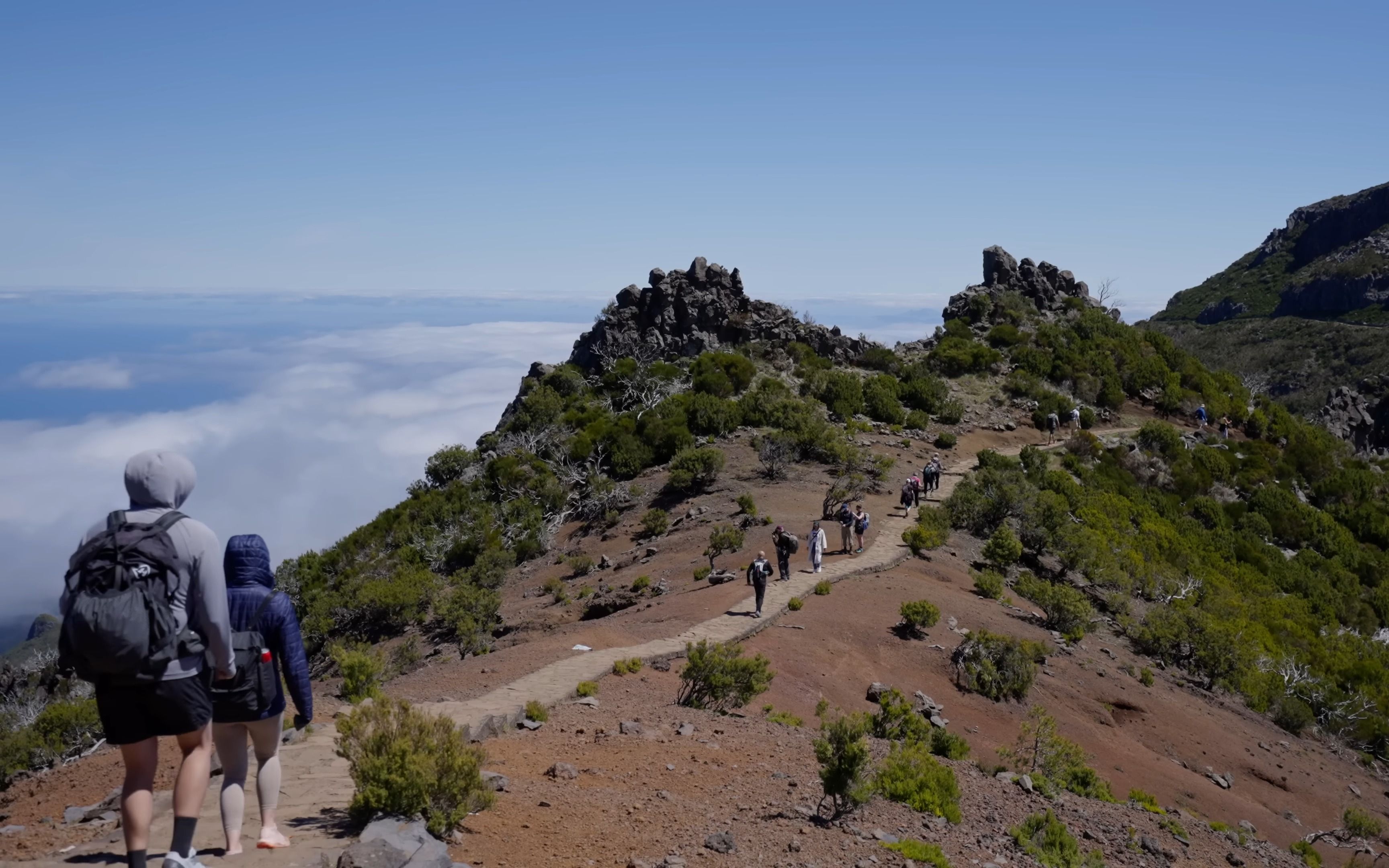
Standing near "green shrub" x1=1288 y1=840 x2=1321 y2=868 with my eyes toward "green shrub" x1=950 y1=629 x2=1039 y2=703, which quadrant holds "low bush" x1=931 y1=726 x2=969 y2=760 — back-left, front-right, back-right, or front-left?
front-left

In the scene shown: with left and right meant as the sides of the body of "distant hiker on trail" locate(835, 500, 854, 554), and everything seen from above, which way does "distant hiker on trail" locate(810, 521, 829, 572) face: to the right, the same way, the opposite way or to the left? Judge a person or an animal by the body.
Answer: the same way

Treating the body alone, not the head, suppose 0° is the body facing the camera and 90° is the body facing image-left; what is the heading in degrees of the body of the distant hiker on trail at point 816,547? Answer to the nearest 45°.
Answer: approximately 45°

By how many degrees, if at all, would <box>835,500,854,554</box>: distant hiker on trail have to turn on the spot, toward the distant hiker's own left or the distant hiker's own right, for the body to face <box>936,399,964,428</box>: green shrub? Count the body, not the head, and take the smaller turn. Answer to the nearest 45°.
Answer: approximately 135° to the distant hiker's own right

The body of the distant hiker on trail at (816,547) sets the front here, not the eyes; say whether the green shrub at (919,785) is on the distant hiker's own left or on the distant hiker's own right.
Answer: on the distant hiker's own left

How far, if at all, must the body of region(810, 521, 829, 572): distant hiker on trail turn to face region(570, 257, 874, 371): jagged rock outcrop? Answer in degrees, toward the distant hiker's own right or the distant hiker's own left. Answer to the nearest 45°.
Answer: approximately 135° to the distant hiker's own right

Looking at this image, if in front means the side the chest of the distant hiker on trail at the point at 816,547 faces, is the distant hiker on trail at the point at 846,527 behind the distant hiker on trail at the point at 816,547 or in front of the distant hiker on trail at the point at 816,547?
behind

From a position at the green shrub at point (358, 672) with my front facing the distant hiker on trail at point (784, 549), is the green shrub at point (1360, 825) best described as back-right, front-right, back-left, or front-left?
front-right

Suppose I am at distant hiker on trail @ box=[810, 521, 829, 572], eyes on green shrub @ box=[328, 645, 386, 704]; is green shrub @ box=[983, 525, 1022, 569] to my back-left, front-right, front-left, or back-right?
back-left

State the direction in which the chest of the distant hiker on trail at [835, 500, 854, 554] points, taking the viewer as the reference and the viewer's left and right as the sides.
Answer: facing the viewer and to the left of the viewer

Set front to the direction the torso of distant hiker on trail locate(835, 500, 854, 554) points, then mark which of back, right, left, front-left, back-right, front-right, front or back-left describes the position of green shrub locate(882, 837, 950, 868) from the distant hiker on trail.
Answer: front-left

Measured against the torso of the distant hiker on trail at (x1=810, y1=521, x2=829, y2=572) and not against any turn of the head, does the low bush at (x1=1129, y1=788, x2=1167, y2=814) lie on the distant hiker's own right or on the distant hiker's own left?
on the distant hiker's own left

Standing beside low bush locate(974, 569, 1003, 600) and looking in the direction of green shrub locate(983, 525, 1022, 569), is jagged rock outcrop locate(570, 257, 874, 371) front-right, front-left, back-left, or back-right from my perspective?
front-left
